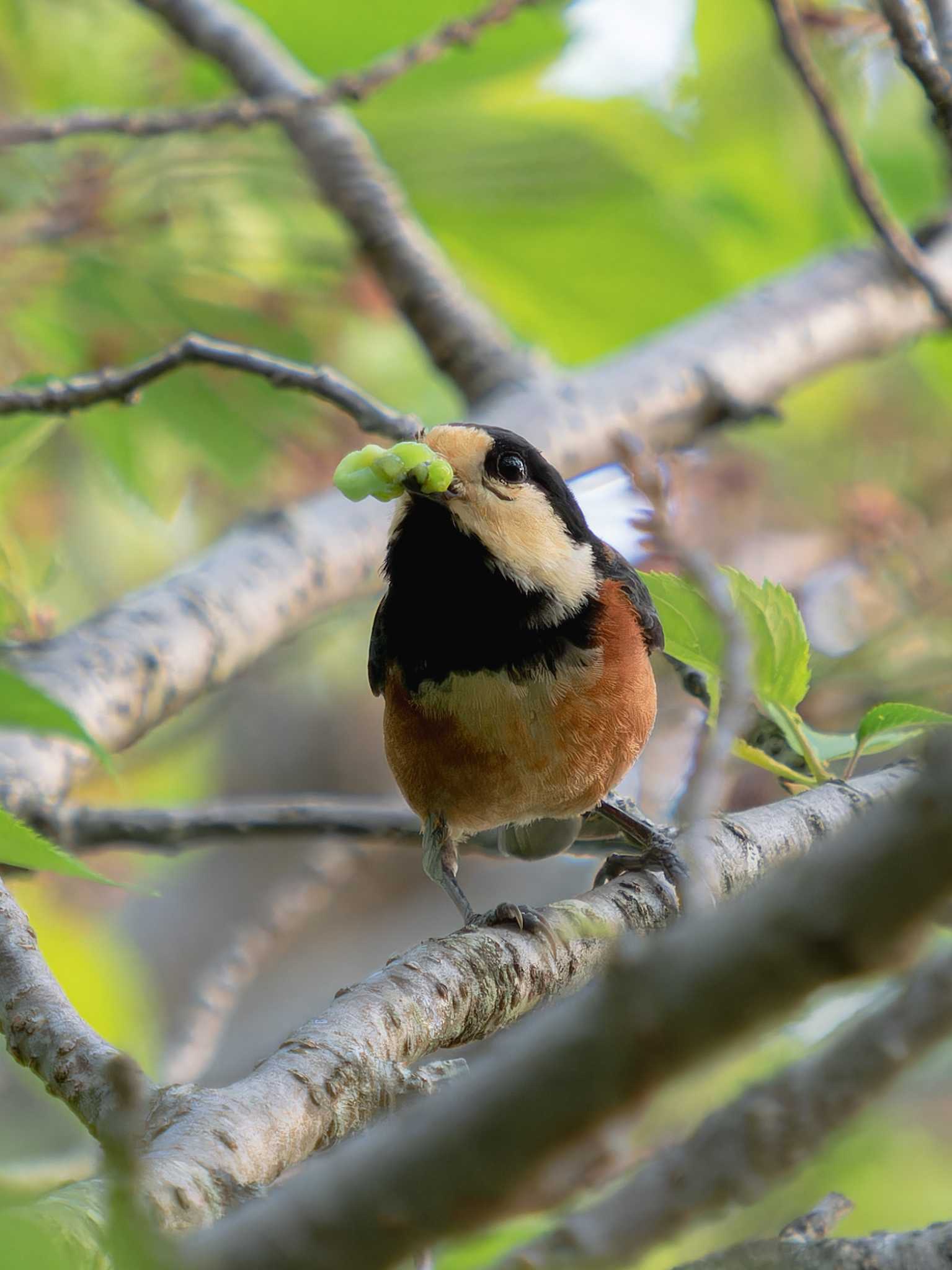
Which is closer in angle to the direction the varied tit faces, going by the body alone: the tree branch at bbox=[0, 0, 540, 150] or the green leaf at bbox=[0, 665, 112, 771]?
the green leaf

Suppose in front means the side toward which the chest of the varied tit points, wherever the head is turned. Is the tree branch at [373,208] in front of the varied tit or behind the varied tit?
behind

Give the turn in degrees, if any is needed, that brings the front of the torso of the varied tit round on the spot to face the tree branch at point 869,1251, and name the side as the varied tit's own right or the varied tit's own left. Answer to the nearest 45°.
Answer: approximately 45° to the varied tit's own left

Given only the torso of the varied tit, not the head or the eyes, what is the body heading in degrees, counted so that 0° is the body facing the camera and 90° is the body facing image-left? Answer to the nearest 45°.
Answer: approximately 45°

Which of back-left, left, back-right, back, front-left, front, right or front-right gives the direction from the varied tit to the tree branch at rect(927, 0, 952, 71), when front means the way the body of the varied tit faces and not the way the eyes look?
back-left

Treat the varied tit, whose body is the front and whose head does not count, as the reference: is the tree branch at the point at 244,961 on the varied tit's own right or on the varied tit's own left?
on the varied tit's own right
